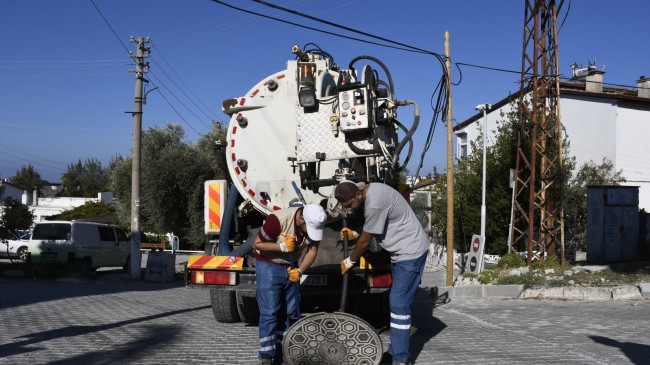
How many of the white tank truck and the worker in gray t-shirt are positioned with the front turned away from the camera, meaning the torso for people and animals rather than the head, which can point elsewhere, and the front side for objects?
1

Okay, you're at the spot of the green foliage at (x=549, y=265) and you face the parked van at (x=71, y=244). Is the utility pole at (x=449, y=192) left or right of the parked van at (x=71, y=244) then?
left

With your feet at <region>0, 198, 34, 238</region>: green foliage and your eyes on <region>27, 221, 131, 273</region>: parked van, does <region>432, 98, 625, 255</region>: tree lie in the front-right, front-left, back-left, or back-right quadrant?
front-left

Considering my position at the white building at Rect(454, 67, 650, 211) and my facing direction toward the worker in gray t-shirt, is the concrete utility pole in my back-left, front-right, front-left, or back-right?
front-right

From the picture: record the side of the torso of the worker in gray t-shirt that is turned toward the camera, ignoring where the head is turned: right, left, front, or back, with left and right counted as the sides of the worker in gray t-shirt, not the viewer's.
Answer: left

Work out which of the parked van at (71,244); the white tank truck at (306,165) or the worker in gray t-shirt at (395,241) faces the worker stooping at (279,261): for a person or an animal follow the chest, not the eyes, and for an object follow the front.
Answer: the worker in gray t-shirt

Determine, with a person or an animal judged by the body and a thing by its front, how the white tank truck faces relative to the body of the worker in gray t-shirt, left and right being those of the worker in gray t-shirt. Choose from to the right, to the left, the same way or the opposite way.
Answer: to the right

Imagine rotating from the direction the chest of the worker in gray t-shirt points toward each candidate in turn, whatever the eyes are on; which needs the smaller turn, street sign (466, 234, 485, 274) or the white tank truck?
the white tank truck

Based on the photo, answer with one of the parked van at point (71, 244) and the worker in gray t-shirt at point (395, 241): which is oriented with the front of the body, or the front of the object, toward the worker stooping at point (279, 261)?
the worker in gray t-shirt

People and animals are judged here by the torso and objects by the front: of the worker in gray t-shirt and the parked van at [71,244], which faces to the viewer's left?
the worker in gray t-shirt

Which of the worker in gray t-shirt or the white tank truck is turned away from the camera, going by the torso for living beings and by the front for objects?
the white tank truck

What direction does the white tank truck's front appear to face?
away from the camera

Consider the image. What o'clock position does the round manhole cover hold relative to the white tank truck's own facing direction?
The round manhole cover is roughly at 6 o'clock from the white tank truck.
